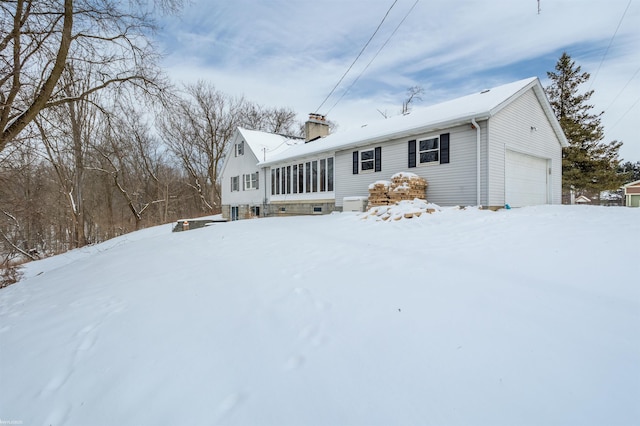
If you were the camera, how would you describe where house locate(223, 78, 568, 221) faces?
facing the viewer and to the left of the viewer

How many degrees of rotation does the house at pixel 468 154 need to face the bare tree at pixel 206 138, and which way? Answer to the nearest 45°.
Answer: approximately 90° to its right
